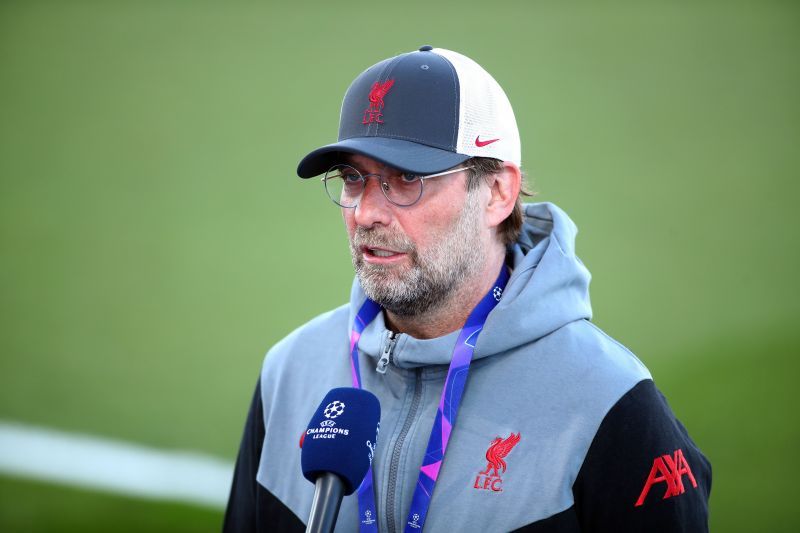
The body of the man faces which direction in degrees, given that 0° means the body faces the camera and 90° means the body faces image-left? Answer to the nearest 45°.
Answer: approximately 45°
